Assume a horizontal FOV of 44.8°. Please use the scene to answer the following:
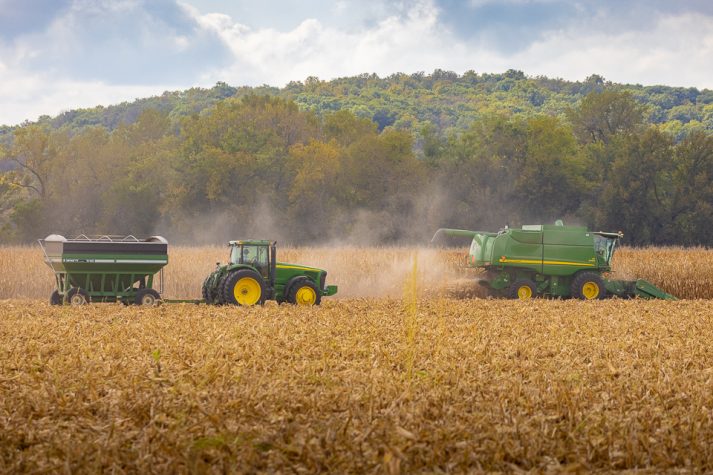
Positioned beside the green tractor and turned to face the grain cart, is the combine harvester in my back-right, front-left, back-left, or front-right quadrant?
back-right

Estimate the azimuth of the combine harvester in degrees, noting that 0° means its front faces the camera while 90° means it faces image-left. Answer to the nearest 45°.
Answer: approximately 270°

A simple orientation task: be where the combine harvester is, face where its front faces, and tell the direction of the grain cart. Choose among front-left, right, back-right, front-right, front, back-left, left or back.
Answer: back-right

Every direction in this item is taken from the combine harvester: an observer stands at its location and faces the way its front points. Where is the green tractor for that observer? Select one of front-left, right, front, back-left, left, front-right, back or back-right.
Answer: back-right
